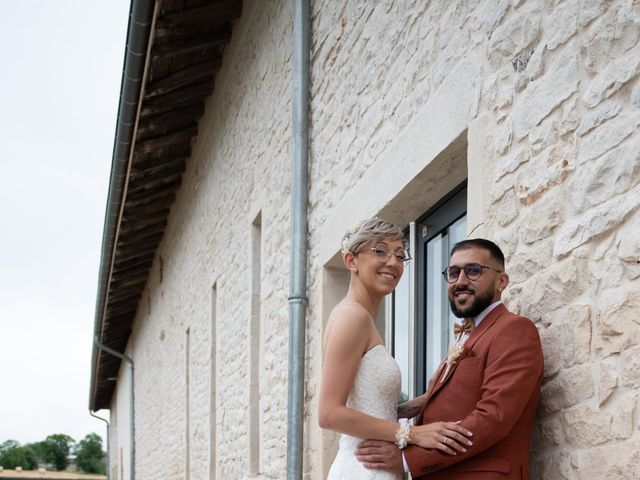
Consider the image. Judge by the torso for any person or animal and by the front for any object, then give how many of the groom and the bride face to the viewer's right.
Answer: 1

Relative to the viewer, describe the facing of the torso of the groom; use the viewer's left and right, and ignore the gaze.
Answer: facing the viewer and to the left of the viewer

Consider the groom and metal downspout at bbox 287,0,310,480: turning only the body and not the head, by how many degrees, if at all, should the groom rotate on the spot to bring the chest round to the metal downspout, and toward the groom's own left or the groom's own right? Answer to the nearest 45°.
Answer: approximately 135° to the groom's own right

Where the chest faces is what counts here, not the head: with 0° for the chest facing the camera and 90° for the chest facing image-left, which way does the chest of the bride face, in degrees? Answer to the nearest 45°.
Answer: approximately 270°

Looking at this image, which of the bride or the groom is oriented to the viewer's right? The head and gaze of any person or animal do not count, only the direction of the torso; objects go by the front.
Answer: the bride

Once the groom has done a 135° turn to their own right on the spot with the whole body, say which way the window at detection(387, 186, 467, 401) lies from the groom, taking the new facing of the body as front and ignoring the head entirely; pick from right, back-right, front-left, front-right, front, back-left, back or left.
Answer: front
